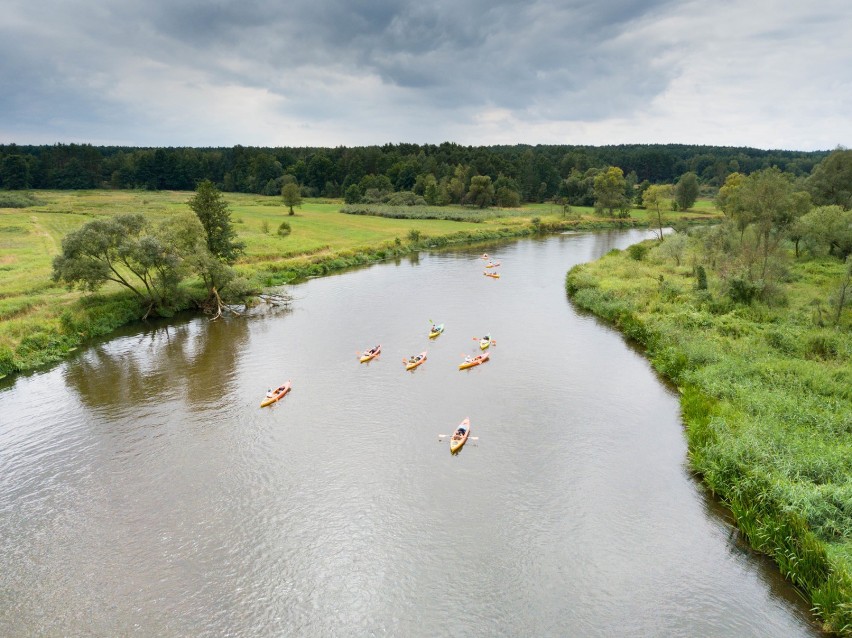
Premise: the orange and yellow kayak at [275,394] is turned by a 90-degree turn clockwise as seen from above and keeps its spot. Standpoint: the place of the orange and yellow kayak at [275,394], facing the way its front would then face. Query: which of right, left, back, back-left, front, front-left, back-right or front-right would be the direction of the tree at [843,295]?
back-right

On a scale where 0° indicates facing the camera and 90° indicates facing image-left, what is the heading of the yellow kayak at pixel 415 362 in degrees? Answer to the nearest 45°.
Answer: approximately 45°

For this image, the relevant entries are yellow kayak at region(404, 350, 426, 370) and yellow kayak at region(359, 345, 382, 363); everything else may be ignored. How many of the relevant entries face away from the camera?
0

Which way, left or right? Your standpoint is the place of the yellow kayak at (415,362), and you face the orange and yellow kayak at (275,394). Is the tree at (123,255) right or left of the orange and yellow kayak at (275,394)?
right

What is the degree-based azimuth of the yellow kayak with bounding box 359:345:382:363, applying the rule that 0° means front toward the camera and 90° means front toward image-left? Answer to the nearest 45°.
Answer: approximately 45°

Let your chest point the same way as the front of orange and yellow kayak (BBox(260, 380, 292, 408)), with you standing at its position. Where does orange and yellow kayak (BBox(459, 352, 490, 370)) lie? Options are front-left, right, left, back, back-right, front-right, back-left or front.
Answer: front-right

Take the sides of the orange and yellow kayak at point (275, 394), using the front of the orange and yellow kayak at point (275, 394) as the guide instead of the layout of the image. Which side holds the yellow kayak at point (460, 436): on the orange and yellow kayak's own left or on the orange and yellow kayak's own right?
on the orange and yellow kayak's own left

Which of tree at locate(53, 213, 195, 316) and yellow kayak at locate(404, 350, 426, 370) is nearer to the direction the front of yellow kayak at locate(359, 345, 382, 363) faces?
the tree

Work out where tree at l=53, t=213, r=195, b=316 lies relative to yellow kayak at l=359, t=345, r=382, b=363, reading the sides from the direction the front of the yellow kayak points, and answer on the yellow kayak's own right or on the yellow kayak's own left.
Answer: on the yellow kayak's own right

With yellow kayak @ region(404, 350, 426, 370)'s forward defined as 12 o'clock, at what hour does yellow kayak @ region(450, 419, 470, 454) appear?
yellow kayak @ region(450, 419, 470, 454) is roughly at 10 o'clock from yellow kayak @ region(404, 350, 426, 370).

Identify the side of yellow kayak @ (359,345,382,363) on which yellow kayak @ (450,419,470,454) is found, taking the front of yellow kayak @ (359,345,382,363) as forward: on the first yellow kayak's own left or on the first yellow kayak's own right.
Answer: on the first yellow kayak's own left

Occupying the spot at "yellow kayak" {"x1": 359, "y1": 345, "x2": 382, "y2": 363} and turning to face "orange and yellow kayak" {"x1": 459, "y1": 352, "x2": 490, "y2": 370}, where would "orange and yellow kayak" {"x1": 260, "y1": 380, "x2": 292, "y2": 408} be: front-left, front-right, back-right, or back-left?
back-right
